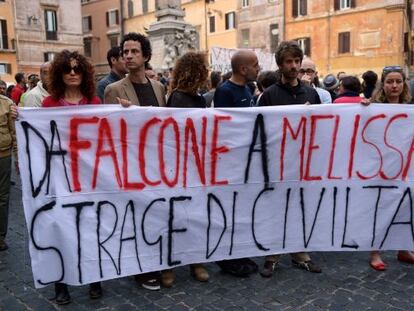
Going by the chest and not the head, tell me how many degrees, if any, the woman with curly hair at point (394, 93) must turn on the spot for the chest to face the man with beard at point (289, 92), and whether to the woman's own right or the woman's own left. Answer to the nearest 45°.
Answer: approximately 45° to the woman's own right

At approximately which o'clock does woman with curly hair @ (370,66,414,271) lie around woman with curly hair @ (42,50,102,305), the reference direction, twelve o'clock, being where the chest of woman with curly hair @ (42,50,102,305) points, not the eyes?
woman with curly hair @ (370,66,414,271) is roughly at 9 o'clock from woman with curly hair @ (42,50,102,305).

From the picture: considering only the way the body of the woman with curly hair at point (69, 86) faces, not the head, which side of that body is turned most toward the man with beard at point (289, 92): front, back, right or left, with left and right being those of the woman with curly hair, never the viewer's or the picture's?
left
